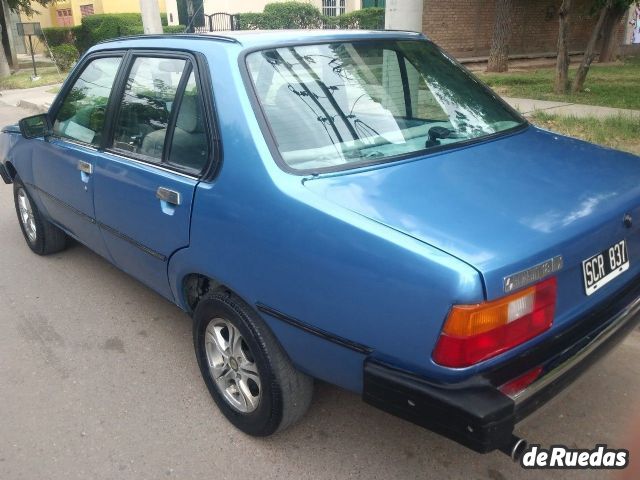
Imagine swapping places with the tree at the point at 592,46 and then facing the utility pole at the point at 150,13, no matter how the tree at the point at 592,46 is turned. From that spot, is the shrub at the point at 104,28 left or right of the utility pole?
right

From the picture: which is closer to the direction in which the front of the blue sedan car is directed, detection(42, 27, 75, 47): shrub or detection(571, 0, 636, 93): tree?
the shrub

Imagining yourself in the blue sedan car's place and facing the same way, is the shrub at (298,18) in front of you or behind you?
in front

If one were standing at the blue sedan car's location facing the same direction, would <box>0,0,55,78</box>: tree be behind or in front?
in front

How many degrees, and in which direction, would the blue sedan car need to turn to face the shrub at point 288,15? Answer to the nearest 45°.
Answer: approximately 45° to its right

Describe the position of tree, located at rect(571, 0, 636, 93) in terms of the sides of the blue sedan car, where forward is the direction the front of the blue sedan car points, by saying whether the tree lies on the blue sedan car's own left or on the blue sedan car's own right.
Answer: on the blue sedan car's own right

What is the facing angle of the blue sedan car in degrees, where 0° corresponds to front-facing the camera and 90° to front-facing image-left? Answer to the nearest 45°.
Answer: approximately 135°

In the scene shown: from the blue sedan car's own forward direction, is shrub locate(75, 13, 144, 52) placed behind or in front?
in front

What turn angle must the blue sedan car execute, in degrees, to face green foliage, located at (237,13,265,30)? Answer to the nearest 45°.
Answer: approximately 45° to its right

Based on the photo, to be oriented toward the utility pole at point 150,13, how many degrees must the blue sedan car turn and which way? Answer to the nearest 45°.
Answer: approximately 45° to its right
